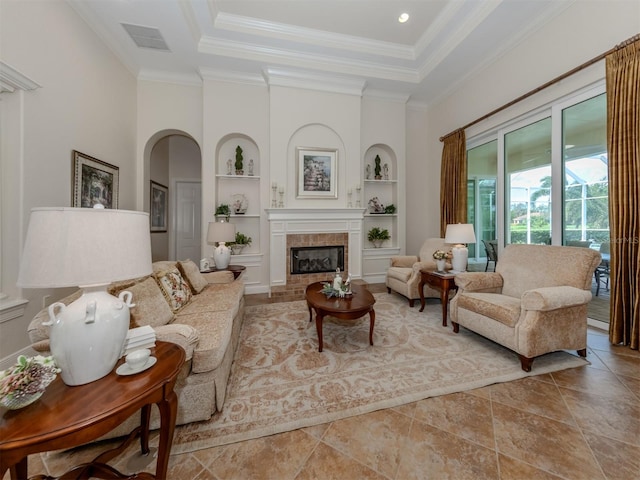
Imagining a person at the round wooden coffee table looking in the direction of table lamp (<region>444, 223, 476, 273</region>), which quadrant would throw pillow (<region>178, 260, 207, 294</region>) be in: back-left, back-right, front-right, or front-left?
back-left

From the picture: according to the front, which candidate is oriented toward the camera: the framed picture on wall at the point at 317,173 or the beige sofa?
the framed picture on wall

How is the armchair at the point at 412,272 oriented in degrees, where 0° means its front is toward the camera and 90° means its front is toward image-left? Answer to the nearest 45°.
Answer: approximately 45°

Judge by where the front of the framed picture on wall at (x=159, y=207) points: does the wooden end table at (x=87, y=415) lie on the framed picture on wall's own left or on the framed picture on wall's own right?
on the framed picture on wall's own right

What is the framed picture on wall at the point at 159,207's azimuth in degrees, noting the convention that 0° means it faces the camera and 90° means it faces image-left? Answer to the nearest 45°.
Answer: approximately 315°

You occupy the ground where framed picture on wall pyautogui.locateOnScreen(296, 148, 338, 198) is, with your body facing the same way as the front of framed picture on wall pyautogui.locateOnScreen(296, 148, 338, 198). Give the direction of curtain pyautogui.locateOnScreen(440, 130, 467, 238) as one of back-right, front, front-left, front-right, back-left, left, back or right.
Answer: left

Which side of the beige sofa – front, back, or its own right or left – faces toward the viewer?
right

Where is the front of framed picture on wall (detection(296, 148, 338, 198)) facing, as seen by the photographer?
facing the viewer

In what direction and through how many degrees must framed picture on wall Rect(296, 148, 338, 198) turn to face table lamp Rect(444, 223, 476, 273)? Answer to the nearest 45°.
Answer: approximately 45° to its left

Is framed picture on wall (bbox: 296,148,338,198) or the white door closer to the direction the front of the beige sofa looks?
the framed picture on wall

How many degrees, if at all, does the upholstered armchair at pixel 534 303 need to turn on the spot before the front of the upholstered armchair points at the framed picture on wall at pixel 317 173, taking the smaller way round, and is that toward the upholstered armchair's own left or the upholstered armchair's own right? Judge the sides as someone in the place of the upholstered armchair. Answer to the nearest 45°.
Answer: approximately 45° to the upholstered armchair's own right

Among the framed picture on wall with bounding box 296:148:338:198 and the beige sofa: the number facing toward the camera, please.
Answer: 1

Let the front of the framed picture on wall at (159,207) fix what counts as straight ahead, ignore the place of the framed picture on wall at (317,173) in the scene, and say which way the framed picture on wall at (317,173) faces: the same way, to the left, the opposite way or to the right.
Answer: to the right

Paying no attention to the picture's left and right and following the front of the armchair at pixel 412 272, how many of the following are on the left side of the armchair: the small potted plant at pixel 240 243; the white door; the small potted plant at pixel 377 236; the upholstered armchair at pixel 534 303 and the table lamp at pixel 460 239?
2

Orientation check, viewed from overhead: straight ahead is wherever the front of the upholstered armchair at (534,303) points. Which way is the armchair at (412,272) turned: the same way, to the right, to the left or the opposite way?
the same way

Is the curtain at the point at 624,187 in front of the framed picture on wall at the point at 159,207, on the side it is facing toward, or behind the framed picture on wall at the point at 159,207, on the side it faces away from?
in front

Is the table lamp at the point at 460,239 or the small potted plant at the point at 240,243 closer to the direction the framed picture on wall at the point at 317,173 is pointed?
the table lamp

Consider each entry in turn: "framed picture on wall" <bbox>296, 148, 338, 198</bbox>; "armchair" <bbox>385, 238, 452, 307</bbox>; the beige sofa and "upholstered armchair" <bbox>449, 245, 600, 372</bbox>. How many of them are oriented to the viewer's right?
1

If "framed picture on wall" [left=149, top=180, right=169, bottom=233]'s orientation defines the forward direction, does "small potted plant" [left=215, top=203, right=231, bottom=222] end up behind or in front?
in front

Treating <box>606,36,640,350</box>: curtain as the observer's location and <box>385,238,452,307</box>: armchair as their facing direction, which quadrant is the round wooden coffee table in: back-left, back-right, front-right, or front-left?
front-left

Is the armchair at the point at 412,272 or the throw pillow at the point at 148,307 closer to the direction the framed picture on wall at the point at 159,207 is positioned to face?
the armchair
